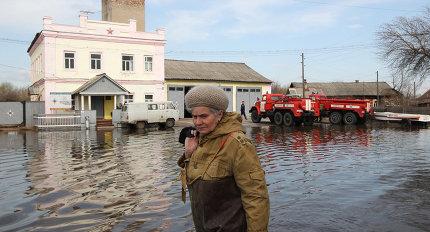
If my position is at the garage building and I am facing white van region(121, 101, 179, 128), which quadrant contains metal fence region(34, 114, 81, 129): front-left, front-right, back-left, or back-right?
front-right

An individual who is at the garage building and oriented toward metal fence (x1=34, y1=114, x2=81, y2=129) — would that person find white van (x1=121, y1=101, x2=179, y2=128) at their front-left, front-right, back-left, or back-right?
front-left

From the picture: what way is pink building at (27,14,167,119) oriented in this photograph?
toward the camera

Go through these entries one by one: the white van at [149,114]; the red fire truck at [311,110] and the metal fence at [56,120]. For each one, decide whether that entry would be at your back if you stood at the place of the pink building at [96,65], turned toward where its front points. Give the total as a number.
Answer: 0

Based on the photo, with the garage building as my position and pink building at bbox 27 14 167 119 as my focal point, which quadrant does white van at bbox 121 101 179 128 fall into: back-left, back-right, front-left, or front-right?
front-left

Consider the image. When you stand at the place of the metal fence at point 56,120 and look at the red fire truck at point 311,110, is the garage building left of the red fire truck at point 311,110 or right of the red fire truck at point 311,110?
left

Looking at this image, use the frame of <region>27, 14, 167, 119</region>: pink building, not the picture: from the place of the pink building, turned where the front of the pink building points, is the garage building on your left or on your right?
on your left

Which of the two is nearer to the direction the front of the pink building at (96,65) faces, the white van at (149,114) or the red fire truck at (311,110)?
the white van

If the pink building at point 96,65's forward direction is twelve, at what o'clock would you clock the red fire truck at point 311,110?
The red fire truck is roughly at 10 o'clock from the pink building.

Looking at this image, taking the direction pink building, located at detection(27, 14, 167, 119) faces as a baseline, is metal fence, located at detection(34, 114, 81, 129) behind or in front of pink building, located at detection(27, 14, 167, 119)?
in front

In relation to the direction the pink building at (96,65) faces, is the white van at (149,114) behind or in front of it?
in front
